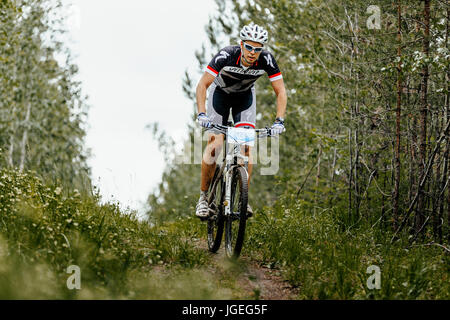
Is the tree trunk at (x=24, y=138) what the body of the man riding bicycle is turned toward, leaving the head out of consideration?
no

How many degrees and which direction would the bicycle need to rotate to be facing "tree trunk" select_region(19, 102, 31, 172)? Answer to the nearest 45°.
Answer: approximately 135° to its right

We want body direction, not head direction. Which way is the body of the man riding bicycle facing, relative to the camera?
toward the camera

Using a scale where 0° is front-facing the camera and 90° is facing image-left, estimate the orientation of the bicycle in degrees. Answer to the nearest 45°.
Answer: approximately 0°
